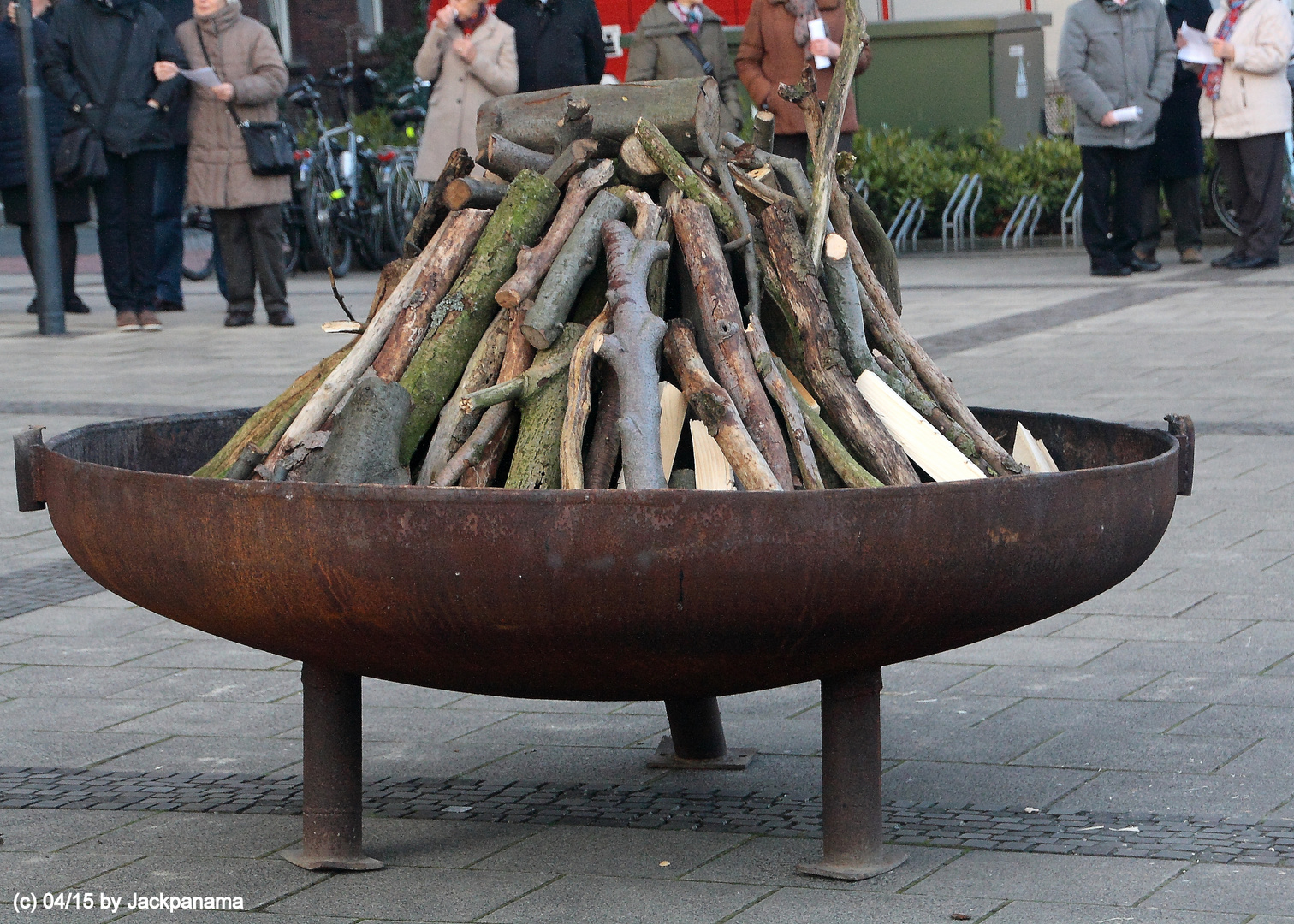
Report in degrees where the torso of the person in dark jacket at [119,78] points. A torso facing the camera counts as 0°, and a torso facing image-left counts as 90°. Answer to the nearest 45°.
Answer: approximately 0°

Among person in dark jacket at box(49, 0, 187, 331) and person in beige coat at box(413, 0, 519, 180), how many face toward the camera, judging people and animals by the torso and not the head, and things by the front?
2

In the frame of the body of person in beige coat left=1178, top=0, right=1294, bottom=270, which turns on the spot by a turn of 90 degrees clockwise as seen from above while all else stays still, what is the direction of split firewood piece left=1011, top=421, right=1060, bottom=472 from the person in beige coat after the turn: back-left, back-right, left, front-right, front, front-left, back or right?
back-left

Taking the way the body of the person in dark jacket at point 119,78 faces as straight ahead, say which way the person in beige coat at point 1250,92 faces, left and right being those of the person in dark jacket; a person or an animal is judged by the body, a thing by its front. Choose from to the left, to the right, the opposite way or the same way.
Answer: to the right

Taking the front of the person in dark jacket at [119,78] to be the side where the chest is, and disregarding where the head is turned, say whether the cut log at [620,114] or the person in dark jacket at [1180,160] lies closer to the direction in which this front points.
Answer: the cut log

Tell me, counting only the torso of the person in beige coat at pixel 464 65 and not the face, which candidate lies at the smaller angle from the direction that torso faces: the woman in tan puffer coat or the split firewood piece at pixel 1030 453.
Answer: the split firewood piece

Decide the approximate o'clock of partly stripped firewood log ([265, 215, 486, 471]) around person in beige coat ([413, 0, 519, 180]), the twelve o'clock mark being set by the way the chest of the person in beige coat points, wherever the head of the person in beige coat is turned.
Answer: The partly stripped firewood log is roughly at 12 o'clock from the person in beige coat.

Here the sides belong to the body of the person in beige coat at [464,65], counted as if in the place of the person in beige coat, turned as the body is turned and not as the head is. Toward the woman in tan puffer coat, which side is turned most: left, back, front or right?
right

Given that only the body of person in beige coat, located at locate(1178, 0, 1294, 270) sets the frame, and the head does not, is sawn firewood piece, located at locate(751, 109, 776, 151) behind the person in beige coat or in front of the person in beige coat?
in front

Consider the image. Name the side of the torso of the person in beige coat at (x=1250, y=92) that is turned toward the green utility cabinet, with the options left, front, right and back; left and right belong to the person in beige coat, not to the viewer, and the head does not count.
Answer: right

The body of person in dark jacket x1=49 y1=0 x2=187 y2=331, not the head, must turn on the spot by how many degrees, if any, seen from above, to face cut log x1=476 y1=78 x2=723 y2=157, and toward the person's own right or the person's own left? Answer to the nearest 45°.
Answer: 0° — they already face it

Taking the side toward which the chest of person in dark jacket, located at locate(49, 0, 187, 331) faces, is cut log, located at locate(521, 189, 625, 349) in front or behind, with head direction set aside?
in front
